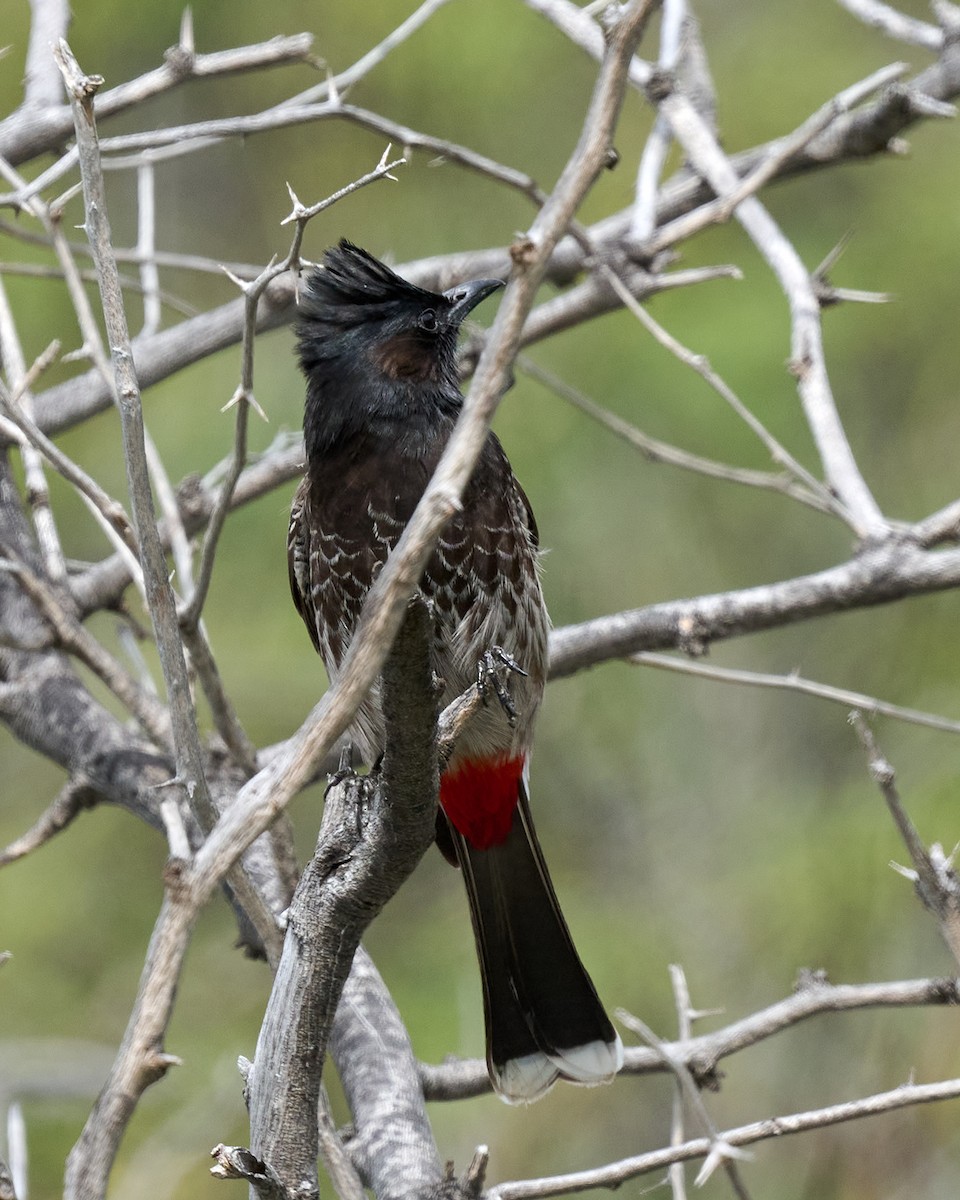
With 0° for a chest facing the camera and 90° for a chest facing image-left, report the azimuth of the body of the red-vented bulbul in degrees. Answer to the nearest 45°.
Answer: approximately 0°
